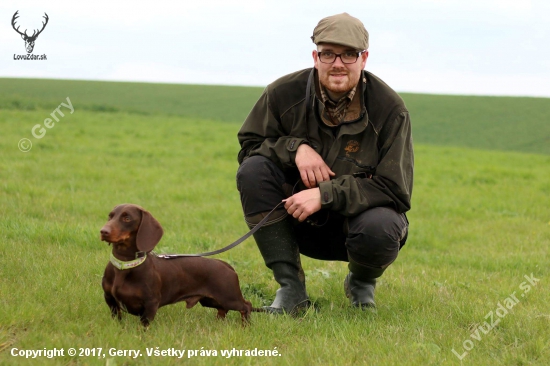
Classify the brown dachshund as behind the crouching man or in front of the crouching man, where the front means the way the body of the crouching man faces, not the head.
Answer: in front

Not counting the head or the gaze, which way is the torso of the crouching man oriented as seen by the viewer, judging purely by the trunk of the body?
toward the camera

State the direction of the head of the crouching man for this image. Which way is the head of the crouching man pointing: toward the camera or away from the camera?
toward the camera
